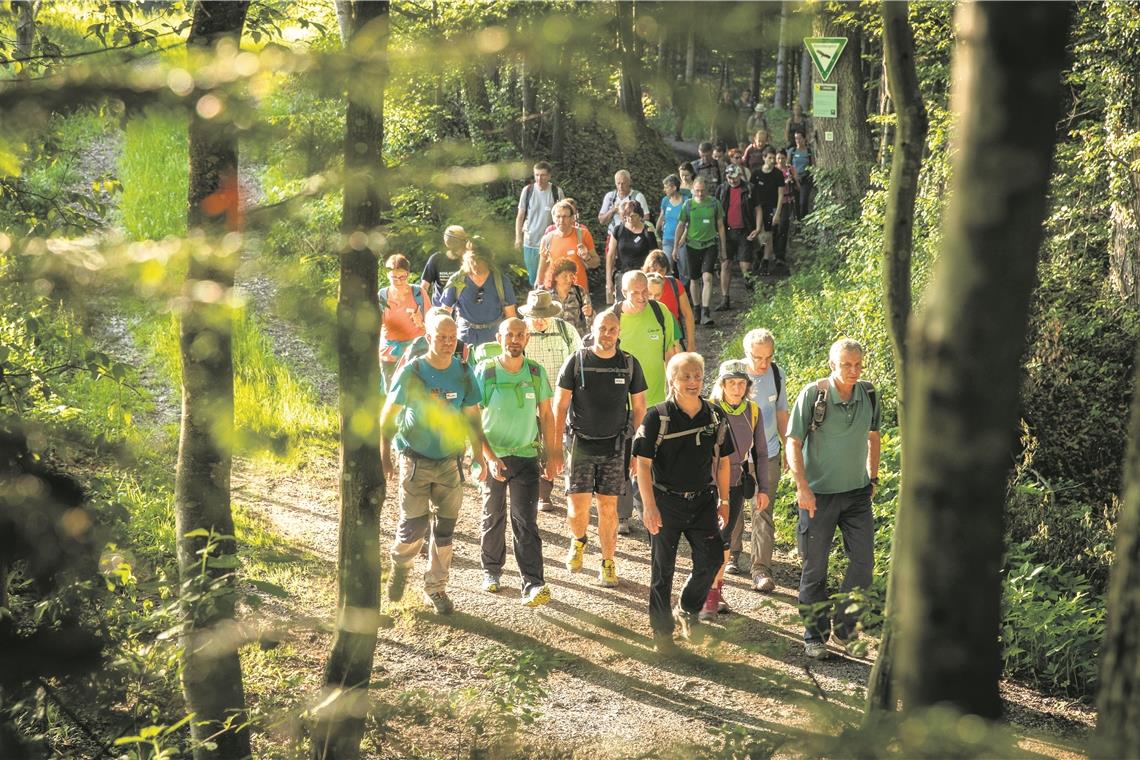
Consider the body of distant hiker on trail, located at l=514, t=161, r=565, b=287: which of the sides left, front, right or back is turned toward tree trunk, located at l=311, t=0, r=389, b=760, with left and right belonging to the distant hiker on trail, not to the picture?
front

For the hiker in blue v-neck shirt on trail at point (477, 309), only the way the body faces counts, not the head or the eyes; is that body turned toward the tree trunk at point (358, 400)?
yes

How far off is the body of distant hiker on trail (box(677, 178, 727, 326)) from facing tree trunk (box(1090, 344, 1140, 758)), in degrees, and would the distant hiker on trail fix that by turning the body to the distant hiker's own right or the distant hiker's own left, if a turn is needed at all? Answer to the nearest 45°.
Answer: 0° — they already face it

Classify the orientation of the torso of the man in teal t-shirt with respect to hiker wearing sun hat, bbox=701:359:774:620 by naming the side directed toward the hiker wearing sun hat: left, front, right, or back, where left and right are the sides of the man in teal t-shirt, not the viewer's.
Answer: left

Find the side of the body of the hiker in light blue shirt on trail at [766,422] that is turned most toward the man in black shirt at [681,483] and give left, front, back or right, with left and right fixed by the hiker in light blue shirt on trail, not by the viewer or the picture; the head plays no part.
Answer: front

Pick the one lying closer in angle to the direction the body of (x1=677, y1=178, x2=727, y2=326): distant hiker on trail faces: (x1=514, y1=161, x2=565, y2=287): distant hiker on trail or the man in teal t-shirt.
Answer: the man in teal t-shirt

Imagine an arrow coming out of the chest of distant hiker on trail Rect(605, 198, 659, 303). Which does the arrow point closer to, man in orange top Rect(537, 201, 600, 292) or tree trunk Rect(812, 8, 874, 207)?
the man in orange top

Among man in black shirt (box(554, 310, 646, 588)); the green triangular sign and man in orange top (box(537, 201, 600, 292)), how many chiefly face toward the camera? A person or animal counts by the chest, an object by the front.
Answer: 3

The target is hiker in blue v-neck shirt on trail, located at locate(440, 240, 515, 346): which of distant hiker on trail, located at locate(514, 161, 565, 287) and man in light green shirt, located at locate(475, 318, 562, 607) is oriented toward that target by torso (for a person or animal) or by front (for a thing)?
distant hiker on trail, located at locate(514, 161, 565, 287)

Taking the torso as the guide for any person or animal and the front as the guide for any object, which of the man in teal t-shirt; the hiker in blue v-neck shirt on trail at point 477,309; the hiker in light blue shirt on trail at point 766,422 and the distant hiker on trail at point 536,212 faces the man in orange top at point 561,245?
the distant hiker on trail at point 536,212

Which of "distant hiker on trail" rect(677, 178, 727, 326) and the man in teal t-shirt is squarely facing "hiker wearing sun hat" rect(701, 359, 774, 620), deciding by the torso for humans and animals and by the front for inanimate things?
the distant hiker on trail
